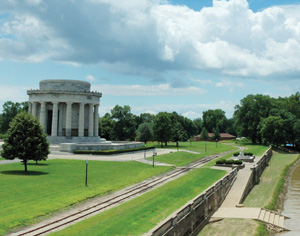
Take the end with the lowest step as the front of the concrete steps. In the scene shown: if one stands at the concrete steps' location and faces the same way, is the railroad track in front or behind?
behind

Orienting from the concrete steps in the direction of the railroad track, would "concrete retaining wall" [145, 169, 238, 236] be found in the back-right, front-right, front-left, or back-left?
front-left

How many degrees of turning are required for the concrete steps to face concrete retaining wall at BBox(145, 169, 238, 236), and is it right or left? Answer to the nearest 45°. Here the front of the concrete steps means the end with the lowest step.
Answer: approximately 135° to its right
